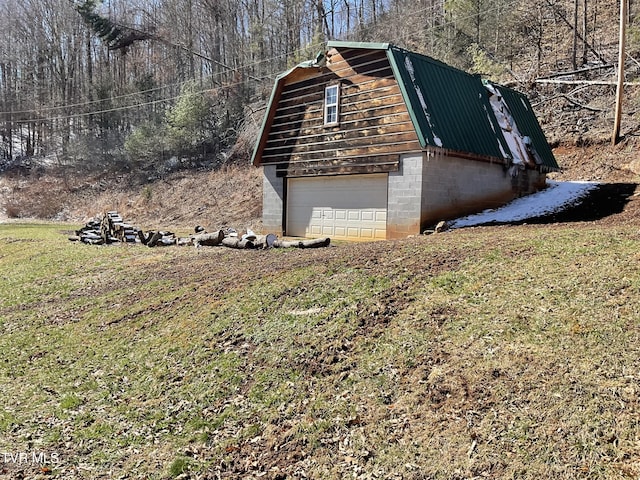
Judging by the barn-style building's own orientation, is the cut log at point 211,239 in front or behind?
in front

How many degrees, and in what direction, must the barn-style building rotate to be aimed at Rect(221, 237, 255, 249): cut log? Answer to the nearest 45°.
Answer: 0° — it already faces it

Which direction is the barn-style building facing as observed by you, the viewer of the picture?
facing the viewer and to the left of the viewer

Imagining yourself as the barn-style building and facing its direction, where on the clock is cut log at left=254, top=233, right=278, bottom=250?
The cut log is roughly at 12 o'clock from the barn-style building.

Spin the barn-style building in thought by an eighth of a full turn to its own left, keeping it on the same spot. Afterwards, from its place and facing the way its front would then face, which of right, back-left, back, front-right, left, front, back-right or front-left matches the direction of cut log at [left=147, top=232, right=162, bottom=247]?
right
